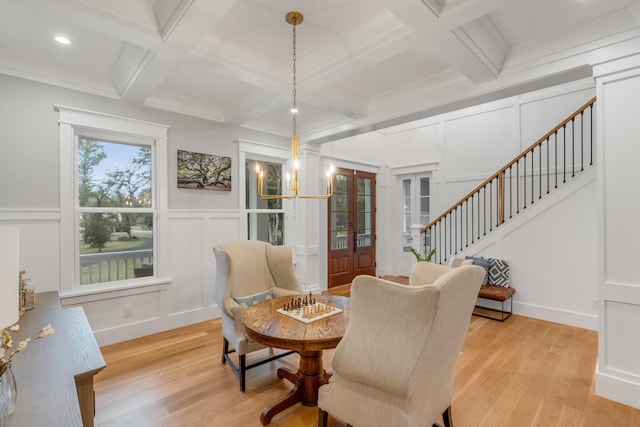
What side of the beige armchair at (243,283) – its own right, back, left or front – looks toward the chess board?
front

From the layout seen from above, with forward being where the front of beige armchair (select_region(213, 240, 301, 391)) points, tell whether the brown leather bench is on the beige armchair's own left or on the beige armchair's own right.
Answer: on the beige armchair's own left

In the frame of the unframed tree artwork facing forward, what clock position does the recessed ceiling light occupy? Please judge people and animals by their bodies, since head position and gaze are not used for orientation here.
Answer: The recessed ceiling light is roughly at 3 o'clock from the unframed tree artwork.

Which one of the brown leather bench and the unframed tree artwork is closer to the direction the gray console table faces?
the brown leather bench

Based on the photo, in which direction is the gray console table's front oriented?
to the viewer's right

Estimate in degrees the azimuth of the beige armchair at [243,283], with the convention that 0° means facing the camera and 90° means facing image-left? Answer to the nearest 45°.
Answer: approximately 315°

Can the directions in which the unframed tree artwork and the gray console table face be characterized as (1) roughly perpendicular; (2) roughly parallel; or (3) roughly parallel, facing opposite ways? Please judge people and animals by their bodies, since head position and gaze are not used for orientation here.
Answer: roughly perpendicular

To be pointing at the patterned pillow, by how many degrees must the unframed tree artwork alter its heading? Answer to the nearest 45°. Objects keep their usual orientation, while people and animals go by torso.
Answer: approximately 45° to its left

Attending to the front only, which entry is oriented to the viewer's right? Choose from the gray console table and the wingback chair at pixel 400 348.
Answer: the gray console table

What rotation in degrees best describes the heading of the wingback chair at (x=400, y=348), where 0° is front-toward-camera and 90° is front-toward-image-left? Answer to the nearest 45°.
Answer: approximately 135°

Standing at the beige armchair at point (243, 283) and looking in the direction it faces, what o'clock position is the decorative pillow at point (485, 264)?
The decorative pillow is roughly at 10 o'clock from the beige armchair.

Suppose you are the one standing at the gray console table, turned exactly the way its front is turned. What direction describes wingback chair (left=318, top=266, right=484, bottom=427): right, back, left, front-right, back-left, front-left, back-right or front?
front-right

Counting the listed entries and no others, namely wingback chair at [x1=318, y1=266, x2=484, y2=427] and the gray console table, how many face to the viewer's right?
1

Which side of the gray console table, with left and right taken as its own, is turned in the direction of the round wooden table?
front

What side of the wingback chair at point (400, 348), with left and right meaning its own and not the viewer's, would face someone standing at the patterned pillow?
right
